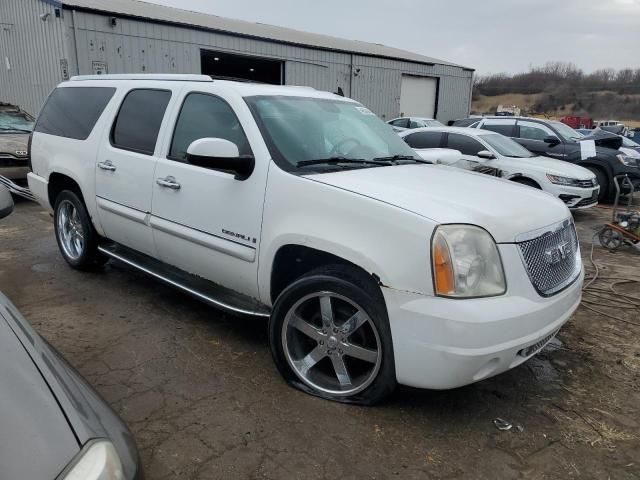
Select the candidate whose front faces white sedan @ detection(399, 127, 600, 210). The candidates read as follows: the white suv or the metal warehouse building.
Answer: the metal warehouse building

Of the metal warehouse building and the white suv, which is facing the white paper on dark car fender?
the metal warehouse building

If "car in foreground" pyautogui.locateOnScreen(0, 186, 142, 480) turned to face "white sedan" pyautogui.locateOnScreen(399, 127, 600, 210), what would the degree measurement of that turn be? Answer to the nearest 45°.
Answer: approximately 90° to its left

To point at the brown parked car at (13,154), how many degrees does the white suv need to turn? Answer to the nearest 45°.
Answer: approximately 180°

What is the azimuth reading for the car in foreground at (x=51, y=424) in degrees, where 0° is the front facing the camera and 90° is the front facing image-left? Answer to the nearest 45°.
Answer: approximately 315°

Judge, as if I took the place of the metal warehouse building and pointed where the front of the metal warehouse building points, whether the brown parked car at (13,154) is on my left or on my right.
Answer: on my right

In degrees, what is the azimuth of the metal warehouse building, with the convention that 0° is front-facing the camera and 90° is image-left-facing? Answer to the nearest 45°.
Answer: approximately 315°

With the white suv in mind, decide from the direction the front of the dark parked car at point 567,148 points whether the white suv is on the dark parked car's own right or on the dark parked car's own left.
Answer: on the dark parked car's own right

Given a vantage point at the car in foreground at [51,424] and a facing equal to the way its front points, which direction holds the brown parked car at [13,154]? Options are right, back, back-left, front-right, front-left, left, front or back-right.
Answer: back-left

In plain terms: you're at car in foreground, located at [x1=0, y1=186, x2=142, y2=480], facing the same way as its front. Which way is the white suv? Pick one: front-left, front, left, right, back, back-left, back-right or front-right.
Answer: left
